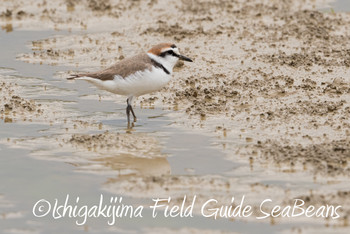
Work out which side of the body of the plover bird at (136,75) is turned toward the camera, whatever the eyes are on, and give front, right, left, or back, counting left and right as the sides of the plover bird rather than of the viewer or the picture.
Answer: right
